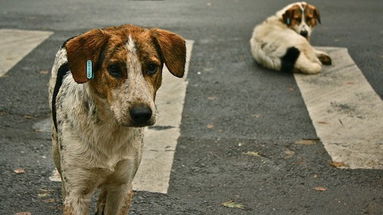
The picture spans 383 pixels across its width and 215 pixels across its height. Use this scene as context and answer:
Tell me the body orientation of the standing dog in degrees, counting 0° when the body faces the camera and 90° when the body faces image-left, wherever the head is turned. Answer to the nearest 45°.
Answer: approximately 0°

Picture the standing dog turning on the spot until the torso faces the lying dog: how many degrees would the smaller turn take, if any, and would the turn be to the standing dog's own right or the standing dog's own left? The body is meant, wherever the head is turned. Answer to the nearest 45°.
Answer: approximately 135° to the standing dog's own left
